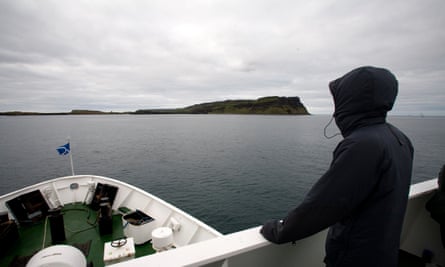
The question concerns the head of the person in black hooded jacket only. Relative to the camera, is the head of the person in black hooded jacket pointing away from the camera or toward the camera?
away from the camera

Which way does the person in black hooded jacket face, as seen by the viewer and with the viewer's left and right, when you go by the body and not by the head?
facing away from the viewer and to the left of the viewer
